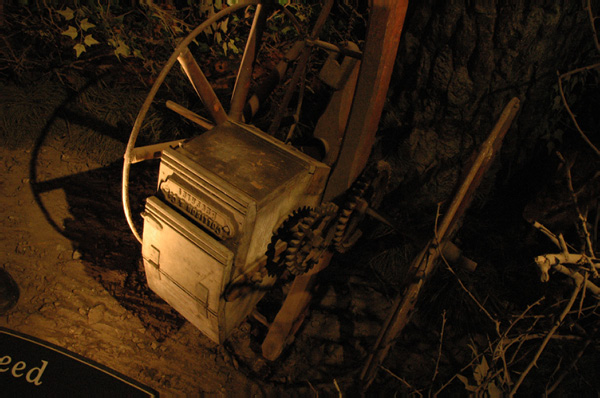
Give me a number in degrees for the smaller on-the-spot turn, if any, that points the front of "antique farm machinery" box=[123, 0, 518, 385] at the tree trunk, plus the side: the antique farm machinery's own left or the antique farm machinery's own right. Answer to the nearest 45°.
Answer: approximately 180°

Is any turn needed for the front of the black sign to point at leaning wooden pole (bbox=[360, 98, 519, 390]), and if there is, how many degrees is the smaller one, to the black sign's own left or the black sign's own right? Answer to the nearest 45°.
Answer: approximately 90° to the black sign's own left

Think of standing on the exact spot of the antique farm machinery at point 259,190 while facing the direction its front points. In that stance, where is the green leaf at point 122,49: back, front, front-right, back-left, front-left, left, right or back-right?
right

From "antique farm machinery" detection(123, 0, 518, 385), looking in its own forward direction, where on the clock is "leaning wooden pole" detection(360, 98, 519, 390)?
The leaning wooden pole is roughly at 8 o'clock from the antique farm machinery.

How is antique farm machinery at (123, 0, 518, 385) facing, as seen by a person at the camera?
facing the viewer and to the left of the viewer

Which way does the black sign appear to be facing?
toward the camera

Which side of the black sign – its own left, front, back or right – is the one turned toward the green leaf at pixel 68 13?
back

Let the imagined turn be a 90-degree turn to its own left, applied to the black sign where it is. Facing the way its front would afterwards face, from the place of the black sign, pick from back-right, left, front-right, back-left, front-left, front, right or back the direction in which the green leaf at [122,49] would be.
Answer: left

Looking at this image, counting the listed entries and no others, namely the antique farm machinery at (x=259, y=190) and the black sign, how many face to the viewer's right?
0

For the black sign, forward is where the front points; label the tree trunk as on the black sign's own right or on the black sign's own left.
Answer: on the black sign's own left

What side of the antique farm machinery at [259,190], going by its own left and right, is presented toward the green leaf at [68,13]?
right
